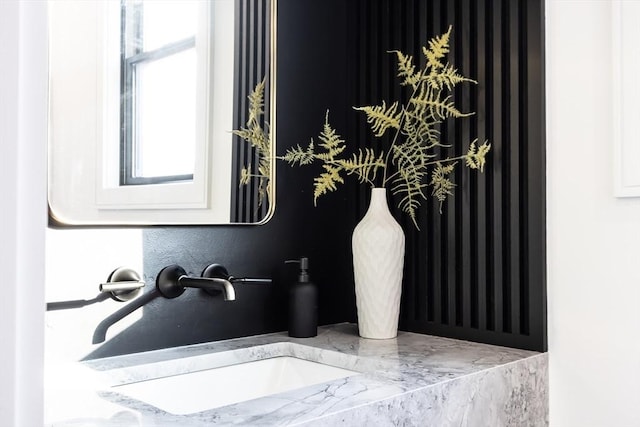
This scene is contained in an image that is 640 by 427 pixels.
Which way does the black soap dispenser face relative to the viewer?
to the viewer's left

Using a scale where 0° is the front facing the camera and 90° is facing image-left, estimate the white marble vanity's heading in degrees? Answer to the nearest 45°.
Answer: approximately 315°

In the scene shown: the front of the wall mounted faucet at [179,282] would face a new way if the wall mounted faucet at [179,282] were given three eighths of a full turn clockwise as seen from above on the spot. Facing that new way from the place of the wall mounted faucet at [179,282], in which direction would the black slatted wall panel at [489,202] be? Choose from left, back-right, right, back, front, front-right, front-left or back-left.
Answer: back

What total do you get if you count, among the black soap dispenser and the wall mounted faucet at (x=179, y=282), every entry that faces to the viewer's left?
1

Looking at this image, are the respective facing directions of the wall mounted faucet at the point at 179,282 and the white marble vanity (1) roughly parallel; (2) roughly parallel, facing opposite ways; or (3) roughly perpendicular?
roughly parallel

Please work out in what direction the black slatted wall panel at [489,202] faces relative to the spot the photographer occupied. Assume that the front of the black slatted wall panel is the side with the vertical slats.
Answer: facing the viewer and to the left of the viewer

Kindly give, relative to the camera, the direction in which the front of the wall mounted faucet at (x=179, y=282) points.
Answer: facing the viewer and to the right of the viewer
